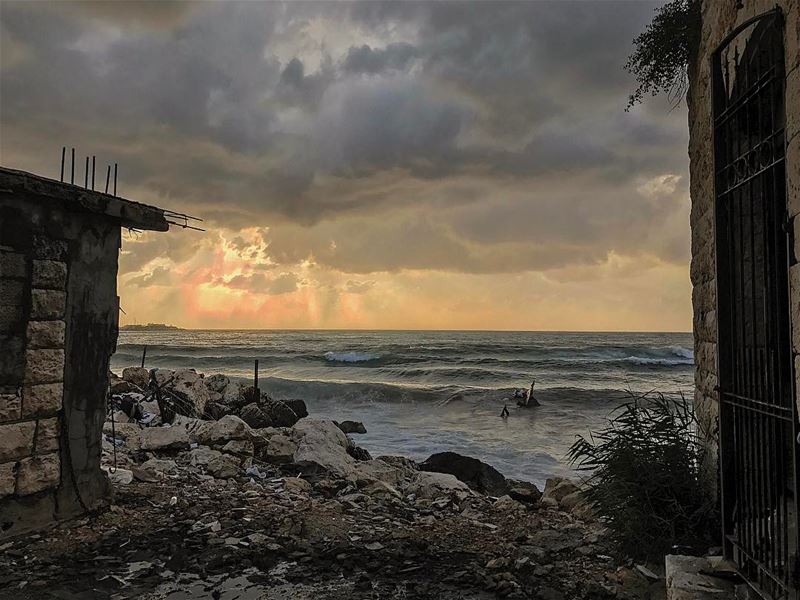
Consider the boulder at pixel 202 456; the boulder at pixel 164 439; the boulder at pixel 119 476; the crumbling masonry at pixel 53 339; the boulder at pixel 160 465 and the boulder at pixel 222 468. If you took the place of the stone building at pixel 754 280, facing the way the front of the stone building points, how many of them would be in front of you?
6

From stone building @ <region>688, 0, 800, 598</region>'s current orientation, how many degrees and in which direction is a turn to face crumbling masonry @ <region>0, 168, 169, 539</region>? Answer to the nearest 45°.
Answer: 0° — it already faces it

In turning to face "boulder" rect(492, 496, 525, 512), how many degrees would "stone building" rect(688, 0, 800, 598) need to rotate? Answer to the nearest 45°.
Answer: approximately 45° to its right

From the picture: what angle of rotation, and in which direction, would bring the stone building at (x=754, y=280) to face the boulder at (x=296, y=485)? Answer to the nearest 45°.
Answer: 0° — it already faces it

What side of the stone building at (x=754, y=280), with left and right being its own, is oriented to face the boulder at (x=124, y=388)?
front

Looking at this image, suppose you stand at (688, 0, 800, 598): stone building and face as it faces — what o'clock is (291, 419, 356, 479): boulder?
The boulder is roughly at 1 o'clock from the stone building.

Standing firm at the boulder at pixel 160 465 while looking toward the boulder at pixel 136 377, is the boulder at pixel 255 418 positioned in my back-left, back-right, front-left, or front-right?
front-right

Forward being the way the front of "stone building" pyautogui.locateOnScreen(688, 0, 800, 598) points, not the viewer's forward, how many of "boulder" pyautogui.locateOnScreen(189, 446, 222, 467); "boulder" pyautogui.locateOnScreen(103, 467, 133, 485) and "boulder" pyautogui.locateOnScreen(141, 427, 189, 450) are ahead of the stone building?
3

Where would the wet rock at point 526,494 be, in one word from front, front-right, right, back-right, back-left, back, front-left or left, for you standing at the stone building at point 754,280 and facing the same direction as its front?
front-right

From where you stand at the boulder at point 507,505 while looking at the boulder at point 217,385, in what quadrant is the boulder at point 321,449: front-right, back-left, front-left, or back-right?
front-left

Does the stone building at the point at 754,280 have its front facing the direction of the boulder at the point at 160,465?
yes

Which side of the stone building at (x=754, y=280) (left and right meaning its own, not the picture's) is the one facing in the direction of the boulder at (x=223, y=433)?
front

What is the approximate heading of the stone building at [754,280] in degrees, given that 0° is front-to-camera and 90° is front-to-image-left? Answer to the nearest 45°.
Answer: approximately 90°

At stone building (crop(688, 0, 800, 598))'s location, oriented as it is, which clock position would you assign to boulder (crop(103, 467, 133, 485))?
The boulder is roughly at 12 o'clock from the stone building.

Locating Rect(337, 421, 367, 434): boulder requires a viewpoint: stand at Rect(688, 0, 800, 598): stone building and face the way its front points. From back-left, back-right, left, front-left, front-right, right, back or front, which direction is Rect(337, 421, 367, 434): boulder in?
front-right

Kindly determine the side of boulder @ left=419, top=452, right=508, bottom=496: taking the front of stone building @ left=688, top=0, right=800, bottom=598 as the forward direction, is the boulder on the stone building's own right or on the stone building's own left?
on the stone building's own right

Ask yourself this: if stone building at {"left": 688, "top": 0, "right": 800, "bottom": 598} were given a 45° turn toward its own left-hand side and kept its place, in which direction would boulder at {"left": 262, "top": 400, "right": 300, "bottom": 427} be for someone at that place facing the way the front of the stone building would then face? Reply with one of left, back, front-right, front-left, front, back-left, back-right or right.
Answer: right

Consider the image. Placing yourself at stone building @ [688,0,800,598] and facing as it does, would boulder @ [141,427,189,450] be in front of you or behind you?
in front
